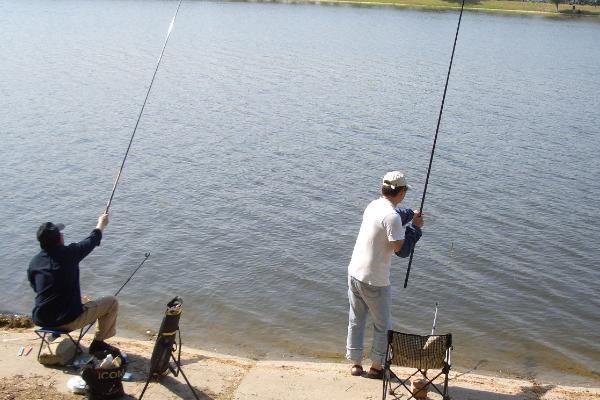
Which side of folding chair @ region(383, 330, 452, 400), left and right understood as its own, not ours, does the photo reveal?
back

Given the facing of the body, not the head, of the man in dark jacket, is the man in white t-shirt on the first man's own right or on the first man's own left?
on the first man's own right

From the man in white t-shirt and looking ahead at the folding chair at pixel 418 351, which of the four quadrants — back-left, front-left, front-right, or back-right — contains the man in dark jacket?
back-right

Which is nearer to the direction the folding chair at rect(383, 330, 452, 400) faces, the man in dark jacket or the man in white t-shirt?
the man in white t-shirt

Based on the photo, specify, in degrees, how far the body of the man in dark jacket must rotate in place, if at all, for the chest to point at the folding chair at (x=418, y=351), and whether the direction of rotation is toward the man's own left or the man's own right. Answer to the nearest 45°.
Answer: approximately 90° to the man's own right

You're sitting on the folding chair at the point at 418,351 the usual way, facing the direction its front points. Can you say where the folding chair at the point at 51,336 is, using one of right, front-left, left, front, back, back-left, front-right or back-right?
left

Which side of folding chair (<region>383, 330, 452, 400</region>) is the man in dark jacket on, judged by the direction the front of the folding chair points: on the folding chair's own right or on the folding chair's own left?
on the folding chair's own left

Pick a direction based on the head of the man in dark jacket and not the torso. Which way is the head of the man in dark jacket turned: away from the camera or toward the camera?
away from the camera

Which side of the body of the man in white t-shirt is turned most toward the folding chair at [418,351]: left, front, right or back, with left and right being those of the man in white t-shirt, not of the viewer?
right

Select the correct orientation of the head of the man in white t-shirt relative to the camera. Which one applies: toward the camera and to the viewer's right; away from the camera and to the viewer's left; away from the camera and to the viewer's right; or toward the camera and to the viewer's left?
away from the camera and to the viewer's right

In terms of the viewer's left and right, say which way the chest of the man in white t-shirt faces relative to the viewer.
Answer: facing away from the viewer and to the right of the viewer

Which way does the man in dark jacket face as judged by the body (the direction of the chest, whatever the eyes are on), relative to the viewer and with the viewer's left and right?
facing away from the viewer and to the right of the viewer

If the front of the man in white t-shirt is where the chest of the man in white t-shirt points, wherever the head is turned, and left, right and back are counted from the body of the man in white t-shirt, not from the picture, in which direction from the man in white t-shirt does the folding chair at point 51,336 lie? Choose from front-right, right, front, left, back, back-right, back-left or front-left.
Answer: back-left
